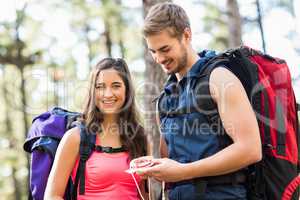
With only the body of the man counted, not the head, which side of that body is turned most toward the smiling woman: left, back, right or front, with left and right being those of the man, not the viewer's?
right

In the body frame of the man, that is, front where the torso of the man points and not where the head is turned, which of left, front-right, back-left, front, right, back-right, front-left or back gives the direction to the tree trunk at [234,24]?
back-right

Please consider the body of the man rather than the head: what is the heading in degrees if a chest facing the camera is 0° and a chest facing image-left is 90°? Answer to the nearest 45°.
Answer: approximately 45°

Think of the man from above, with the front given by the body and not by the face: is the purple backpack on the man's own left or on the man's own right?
on the man's own right

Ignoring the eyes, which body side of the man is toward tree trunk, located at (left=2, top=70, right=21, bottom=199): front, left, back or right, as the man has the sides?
right

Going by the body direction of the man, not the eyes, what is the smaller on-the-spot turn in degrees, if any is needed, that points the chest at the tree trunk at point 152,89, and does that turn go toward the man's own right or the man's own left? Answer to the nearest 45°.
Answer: approximately 135° to the man's own right

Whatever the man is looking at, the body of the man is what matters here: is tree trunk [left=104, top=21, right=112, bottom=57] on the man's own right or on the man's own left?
on the man's own right
